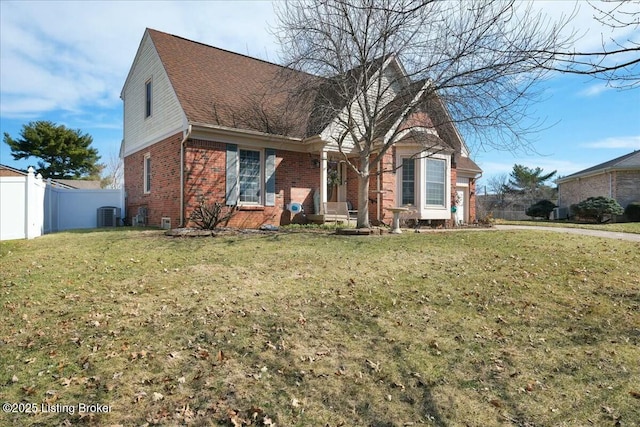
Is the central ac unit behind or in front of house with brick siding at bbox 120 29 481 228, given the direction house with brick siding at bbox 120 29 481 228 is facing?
behind

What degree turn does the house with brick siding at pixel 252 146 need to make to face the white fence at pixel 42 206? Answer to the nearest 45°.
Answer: approximately 135° to its right

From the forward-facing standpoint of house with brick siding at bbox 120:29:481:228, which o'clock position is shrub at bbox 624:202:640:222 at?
The shrub is roughly at 10 o'clock from the house with brick siding.

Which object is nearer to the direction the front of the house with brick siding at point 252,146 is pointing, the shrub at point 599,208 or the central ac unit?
the shrub

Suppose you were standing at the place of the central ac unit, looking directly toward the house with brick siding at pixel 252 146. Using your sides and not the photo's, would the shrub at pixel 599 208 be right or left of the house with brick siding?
left

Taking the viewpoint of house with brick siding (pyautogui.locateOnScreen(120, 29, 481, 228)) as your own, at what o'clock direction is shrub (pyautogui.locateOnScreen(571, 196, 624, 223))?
The shrub is roughly at 10 o'clock from the house with brick siding.

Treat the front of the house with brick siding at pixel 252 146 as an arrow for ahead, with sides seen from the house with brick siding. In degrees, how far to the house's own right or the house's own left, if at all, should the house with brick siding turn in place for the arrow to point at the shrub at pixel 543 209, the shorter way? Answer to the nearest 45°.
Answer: approximately 90° to the house's own left

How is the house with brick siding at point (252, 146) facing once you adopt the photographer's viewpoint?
facing the viewer and to the right of the viewer
